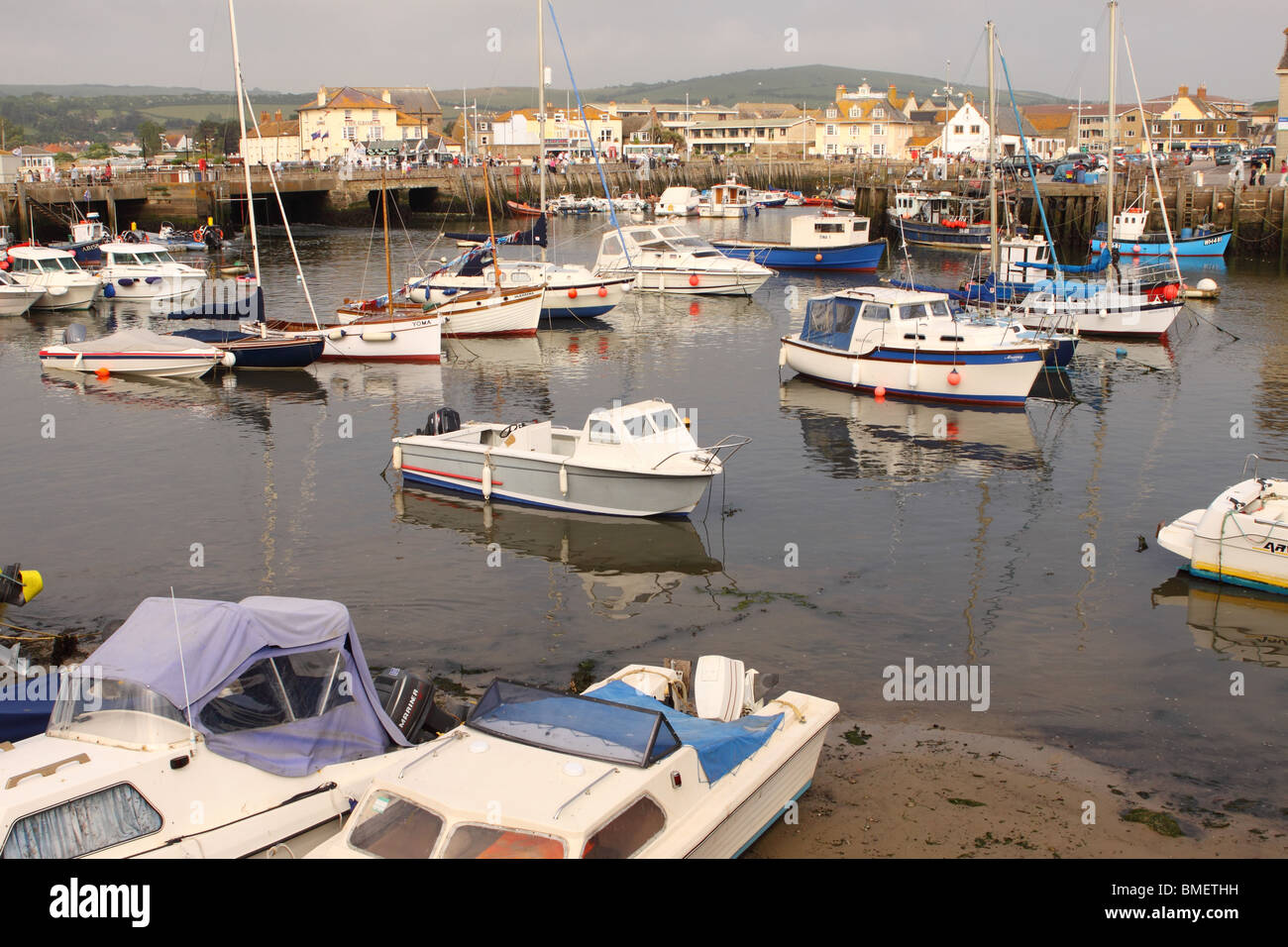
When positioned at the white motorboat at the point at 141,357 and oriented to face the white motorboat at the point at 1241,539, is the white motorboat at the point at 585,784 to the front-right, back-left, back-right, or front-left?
front-right

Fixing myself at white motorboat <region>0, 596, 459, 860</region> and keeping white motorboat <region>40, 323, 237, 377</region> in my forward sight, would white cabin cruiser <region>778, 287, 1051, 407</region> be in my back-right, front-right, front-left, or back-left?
front-right

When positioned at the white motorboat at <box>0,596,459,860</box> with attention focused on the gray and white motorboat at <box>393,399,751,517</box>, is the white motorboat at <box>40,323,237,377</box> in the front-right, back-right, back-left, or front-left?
front-left

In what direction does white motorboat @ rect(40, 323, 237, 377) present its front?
to the viewer's right

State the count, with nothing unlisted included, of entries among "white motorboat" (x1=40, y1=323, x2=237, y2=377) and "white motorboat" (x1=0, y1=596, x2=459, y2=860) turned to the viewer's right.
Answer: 1

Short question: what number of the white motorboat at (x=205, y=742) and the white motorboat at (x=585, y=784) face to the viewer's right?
0
